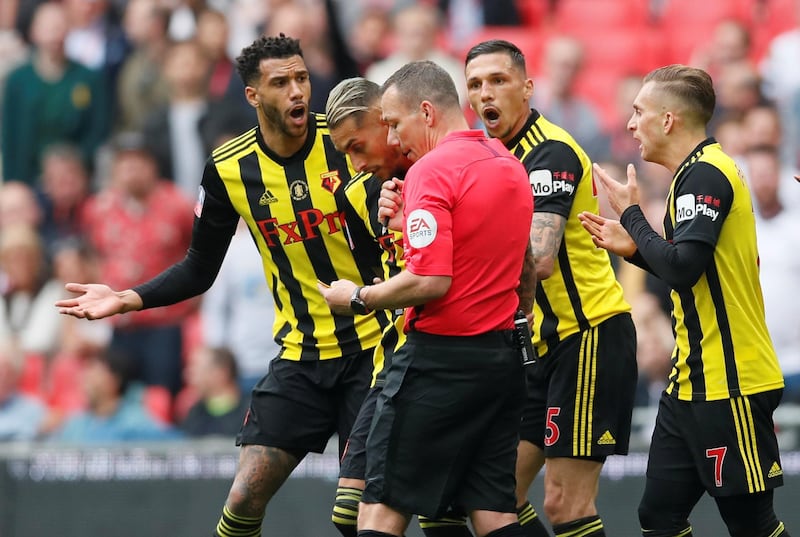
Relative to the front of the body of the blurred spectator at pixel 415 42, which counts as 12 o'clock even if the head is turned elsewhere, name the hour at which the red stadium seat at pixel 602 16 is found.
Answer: The red stadium seat is roughly at 9 o'clock from the blurred spectator.

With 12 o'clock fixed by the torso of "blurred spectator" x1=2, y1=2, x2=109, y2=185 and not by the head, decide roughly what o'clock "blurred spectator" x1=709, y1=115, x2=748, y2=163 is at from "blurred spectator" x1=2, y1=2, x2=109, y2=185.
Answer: "blurred spectator" x1=709, y1=115, x2=748, y2=163 is roughly at 10 o'clock from "blurred spectator" x1=2, y1=2, x2=109, y2=185.

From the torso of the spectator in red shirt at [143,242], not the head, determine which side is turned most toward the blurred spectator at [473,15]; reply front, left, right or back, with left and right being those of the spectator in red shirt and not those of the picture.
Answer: left

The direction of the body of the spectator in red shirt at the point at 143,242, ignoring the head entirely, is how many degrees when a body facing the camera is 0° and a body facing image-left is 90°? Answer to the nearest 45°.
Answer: approximately 0°

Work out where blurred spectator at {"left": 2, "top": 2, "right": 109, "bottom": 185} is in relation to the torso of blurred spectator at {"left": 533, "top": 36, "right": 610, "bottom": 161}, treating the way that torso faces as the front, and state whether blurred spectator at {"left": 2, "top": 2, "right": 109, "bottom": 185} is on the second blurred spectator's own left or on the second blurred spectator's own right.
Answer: on the second blurred spectator's own right

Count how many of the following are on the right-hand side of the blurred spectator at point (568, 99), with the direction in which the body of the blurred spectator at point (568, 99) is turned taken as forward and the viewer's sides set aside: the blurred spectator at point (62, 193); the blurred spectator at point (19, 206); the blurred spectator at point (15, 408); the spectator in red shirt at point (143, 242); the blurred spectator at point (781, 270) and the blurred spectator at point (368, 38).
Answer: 5
